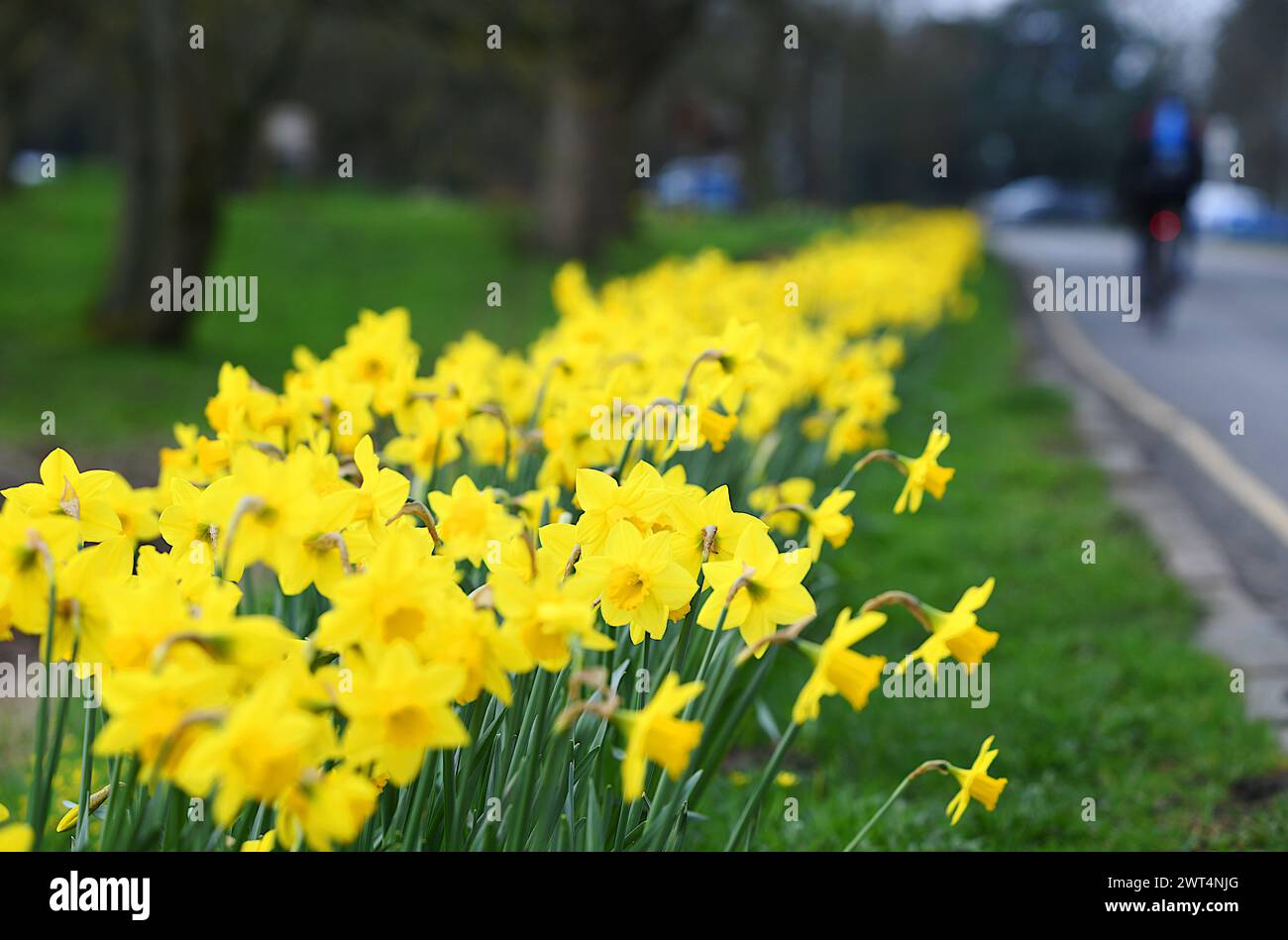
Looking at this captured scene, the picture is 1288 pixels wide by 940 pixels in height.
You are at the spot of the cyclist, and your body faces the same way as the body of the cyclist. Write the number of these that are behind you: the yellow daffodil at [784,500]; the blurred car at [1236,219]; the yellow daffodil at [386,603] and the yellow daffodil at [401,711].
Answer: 3

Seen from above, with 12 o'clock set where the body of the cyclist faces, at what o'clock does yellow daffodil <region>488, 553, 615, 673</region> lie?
The yellow daffodil is roughly at 6 o'clock from the cyclist.

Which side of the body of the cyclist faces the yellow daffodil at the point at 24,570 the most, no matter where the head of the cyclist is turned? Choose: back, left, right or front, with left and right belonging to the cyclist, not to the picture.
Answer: back

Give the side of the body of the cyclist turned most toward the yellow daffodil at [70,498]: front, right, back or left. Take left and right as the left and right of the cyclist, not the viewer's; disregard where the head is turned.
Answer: back

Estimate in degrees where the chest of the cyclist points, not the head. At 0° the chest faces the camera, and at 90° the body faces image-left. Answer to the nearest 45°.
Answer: approximately 180°

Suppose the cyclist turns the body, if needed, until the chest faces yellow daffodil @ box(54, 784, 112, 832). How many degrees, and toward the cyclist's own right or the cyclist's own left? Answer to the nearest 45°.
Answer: approximately 180°

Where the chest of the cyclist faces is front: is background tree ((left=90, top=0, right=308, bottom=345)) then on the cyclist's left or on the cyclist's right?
on the cyclist's left

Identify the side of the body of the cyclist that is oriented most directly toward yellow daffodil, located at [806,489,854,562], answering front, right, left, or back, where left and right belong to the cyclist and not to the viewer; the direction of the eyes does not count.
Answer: back

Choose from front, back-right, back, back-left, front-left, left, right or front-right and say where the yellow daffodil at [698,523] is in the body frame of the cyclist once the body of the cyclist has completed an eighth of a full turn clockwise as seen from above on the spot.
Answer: back-right

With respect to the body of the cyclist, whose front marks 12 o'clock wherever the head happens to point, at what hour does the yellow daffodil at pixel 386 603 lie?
The yellow daffodil is roughly at 6 o'clock from the cyclist.

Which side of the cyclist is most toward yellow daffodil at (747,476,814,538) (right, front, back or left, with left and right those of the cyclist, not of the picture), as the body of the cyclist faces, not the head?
back

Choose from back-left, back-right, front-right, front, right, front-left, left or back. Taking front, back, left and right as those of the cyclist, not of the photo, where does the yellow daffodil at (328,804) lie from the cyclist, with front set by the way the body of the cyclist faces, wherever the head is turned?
back

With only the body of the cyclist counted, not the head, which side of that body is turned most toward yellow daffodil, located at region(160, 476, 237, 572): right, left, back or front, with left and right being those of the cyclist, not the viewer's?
back

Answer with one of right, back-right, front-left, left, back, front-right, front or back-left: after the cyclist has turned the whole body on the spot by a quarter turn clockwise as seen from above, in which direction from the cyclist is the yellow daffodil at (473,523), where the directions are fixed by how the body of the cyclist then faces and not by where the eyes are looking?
right

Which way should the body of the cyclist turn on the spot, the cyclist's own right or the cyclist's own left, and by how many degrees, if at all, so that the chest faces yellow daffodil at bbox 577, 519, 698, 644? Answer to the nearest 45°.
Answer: approximately 180°
